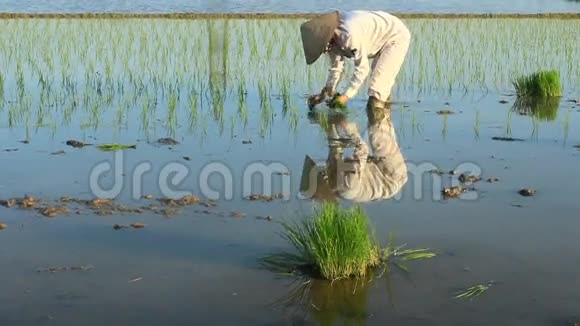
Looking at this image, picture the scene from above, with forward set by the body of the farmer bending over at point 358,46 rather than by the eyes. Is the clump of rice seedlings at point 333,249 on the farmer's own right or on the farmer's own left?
on the farmer's own left

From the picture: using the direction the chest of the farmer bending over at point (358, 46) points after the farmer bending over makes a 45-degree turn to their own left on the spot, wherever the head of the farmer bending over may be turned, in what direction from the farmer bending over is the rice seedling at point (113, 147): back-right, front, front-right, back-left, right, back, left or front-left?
front

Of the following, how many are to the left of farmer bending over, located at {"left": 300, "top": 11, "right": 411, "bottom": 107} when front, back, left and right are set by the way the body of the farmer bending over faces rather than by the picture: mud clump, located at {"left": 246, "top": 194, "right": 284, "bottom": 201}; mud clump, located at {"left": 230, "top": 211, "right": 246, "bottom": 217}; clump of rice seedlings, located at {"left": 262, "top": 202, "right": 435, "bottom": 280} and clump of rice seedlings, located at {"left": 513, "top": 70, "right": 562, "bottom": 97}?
3

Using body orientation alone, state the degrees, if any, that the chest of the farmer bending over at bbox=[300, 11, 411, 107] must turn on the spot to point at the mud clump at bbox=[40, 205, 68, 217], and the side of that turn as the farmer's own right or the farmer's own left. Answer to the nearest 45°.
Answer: approximately 45° to the farmer's own left

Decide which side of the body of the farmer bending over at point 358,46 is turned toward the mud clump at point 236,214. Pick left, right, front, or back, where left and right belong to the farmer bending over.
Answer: left

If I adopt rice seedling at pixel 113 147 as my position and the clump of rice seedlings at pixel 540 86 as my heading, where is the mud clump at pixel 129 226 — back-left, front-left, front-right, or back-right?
back-right

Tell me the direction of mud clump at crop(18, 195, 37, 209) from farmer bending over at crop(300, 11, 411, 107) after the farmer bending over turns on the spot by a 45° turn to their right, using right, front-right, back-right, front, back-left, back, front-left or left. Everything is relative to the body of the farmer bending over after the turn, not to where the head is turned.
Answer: left

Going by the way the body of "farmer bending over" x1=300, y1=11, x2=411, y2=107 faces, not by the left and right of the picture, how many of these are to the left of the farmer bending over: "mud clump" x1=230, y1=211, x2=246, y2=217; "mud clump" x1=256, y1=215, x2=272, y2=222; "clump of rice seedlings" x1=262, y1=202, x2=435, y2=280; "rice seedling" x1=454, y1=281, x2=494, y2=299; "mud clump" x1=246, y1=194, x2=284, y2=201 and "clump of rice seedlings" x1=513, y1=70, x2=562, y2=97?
5

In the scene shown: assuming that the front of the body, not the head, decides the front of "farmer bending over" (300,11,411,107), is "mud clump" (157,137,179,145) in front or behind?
in front

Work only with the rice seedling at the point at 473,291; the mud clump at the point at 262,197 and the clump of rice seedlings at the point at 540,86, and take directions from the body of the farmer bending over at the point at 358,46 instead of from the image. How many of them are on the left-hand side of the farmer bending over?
2

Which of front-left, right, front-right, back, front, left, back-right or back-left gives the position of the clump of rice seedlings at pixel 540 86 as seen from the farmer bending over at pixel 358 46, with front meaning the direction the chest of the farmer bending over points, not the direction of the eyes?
back-right

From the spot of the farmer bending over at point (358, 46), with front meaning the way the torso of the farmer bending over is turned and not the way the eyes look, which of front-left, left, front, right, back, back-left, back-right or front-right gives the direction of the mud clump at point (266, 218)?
left

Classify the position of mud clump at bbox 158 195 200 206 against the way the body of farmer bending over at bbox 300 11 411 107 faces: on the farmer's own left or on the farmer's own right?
on the farmer's own left

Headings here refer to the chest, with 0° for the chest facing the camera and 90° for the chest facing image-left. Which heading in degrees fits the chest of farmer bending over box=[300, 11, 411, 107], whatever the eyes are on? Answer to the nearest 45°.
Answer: approximately 90°
